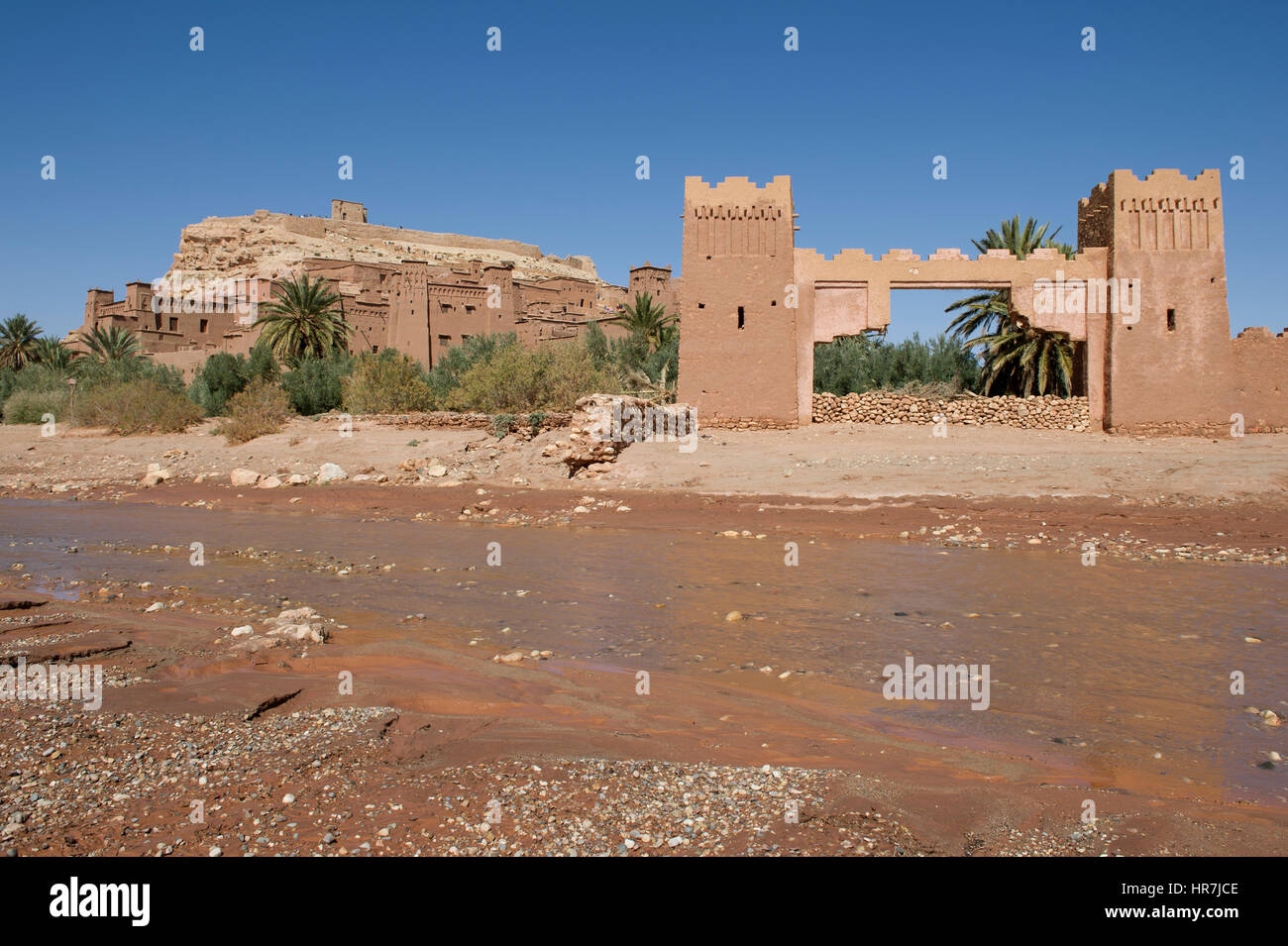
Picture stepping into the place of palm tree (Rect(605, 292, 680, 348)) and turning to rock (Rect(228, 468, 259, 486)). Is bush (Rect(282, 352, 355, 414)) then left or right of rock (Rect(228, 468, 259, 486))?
right

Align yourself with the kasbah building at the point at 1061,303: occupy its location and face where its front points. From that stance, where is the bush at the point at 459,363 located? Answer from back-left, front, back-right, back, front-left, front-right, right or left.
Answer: back-right

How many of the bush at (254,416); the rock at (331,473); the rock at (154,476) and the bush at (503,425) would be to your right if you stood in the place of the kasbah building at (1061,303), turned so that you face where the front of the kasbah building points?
4

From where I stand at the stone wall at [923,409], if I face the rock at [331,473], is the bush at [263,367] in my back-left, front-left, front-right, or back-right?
front-right

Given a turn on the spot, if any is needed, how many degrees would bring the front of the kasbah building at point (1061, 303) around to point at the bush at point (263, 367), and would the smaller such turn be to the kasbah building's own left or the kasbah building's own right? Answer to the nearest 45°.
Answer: approximately 135° to the kasbah building's own right

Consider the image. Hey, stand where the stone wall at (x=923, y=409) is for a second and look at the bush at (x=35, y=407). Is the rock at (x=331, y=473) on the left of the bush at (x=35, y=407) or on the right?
left

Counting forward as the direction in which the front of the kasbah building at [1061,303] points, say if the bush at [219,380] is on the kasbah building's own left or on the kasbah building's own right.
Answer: on the kasbah building's own right

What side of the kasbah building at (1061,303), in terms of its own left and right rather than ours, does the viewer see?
front

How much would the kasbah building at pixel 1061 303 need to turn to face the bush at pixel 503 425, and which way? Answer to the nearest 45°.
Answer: approximately 90° to its right

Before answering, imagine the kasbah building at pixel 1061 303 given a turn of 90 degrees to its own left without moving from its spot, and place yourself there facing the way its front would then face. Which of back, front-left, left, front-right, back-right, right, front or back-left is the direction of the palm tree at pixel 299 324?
back-left

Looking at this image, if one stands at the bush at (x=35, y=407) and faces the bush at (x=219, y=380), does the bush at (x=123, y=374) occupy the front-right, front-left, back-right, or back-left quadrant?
front-left

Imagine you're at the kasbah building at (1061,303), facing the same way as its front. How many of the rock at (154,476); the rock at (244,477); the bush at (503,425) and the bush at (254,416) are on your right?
4
